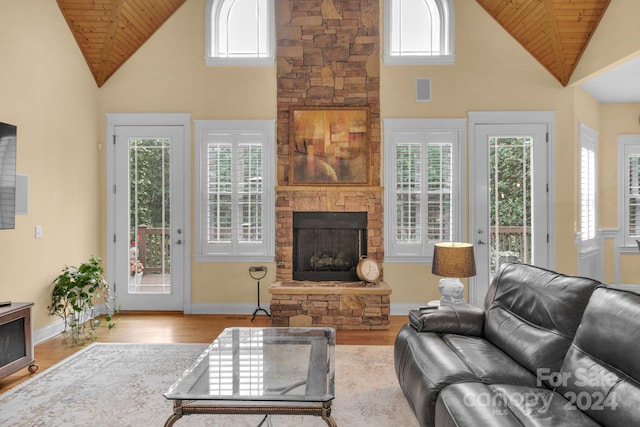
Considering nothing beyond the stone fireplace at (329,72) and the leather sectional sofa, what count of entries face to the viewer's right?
0

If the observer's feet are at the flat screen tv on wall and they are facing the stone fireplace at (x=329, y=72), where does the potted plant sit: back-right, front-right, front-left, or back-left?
front-left

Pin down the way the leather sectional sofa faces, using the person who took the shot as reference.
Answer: facing the viewer and to the left of the viewer

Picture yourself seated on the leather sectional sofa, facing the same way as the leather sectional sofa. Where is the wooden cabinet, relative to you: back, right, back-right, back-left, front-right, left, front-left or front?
front-right

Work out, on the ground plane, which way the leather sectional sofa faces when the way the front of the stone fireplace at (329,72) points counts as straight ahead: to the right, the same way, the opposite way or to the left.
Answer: to the right

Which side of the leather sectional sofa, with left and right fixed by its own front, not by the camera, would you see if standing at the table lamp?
right

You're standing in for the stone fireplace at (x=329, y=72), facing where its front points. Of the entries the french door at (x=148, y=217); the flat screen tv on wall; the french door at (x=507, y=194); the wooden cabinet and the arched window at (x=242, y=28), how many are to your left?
1

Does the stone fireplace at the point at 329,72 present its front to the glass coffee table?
yes

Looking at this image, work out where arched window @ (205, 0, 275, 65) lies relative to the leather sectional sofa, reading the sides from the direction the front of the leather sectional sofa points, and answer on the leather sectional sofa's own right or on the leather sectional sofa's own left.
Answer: on the leather sectional sofa's own right

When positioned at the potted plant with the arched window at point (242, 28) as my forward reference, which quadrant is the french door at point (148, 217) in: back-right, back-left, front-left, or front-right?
front-left

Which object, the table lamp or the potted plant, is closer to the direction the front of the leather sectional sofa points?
the potted plant

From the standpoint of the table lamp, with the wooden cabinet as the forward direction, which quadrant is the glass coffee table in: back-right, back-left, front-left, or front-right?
front-left

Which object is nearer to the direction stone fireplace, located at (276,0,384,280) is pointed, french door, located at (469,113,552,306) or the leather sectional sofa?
the leather sectional sofa

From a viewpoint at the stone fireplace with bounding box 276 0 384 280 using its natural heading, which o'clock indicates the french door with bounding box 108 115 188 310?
The french door is roughly at 3 o'clock from the stone fireplace.

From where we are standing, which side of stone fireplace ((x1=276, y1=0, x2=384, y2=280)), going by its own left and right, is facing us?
front
